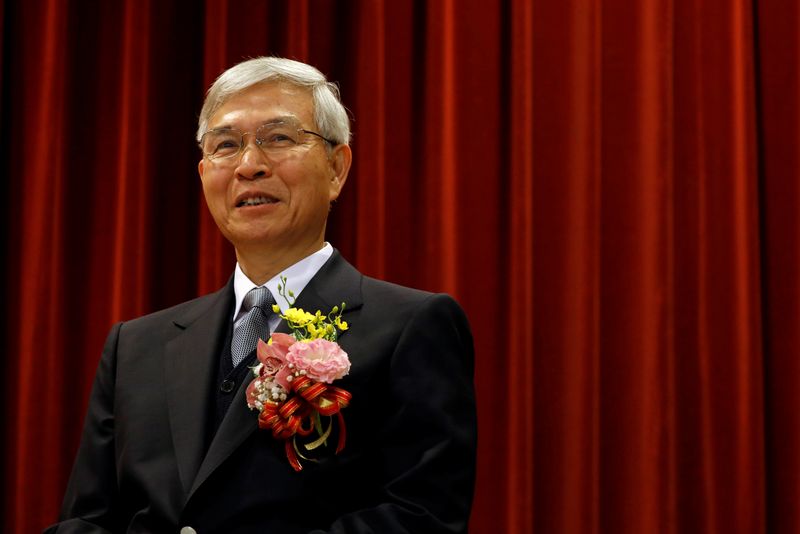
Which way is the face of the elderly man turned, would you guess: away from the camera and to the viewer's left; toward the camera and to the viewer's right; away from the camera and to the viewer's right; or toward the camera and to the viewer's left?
toward the camera and to the viewer's left

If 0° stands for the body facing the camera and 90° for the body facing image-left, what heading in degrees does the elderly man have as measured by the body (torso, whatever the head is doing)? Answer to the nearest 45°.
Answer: approximately 45°
